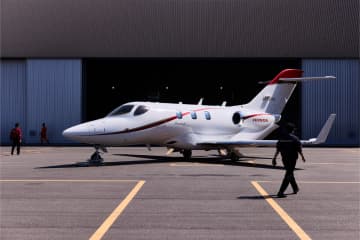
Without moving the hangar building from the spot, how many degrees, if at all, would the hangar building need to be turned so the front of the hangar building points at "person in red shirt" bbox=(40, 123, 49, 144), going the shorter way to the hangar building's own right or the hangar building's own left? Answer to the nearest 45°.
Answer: approximately 90° to the hangar building's own right

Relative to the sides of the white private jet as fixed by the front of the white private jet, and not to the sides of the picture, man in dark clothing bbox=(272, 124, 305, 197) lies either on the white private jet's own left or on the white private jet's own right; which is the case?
on the white private jet's own left

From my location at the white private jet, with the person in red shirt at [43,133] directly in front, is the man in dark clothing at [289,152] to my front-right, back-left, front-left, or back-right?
back-left

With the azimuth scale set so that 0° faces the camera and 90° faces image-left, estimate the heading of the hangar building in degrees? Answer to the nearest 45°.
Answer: approximately 0°

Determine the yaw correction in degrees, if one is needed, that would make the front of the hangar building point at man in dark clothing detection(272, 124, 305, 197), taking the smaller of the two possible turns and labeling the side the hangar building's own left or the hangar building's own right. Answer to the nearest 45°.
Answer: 0° — it already faces them

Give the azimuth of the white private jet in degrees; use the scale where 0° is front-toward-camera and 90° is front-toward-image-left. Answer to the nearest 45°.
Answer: approximately 45°

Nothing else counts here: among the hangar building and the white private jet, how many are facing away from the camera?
0

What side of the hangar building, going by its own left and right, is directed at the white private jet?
front
